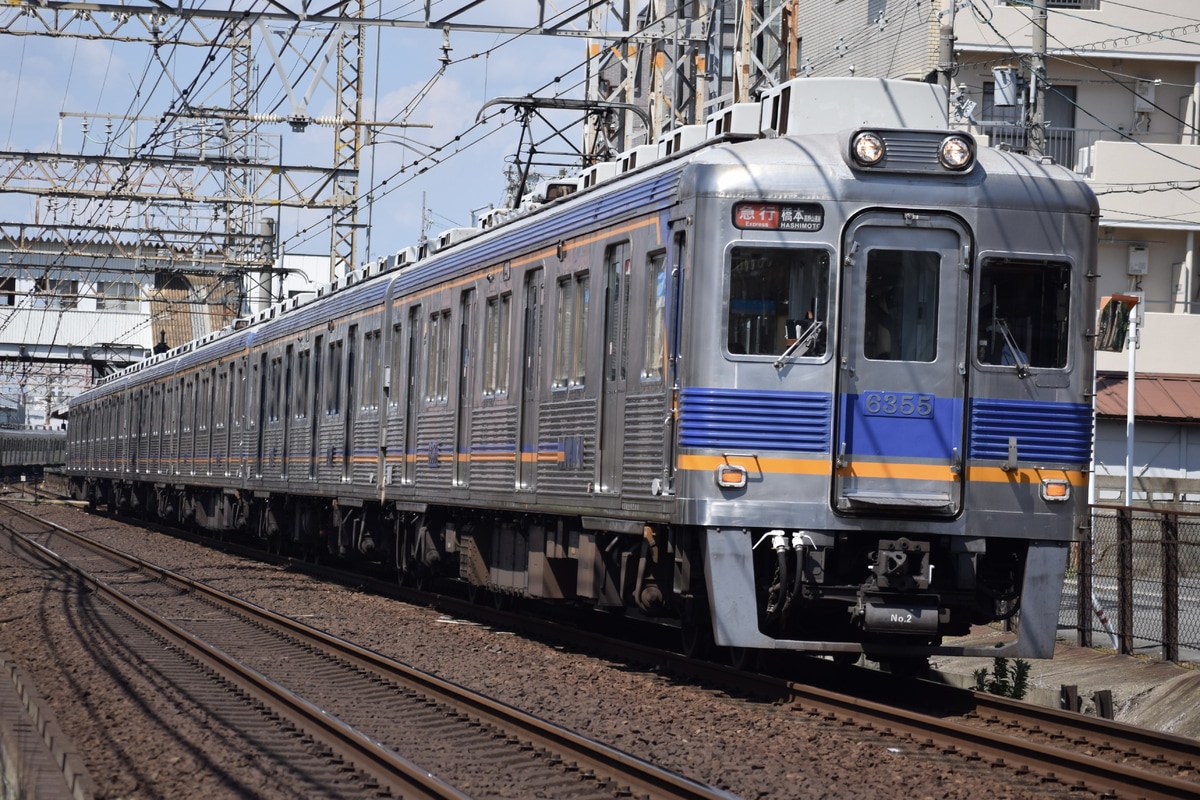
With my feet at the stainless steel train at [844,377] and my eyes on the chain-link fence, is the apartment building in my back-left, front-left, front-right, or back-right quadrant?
front-left

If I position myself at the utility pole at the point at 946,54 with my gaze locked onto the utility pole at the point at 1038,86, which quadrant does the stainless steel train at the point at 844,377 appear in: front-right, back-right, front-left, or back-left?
back-right

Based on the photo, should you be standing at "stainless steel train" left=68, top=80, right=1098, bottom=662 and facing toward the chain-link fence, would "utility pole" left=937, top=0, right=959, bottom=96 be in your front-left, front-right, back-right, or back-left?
front-left

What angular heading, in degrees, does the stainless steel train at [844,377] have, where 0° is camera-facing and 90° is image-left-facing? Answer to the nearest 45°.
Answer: approximately 315°

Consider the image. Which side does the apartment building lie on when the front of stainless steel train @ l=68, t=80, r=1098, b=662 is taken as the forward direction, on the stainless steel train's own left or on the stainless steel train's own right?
on the stainless steel train's own left

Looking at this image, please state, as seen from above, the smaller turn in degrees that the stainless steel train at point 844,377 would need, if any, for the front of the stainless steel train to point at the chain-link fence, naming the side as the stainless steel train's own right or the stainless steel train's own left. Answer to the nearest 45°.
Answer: approximately 90° to the stainless steel train's own left
